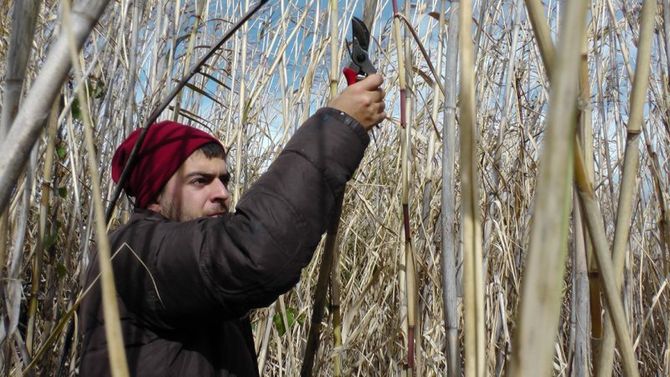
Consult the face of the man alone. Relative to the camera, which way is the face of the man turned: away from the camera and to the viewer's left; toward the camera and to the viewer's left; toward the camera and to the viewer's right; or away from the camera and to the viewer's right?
toward the camera and to the viewer's right

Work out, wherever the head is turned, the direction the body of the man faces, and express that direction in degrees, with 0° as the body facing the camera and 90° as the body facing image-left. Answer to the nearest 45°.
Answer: approximately 270°

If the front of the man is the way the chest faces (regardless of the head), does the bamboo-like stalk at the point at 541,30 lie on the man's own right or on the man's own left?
on the man's own right
